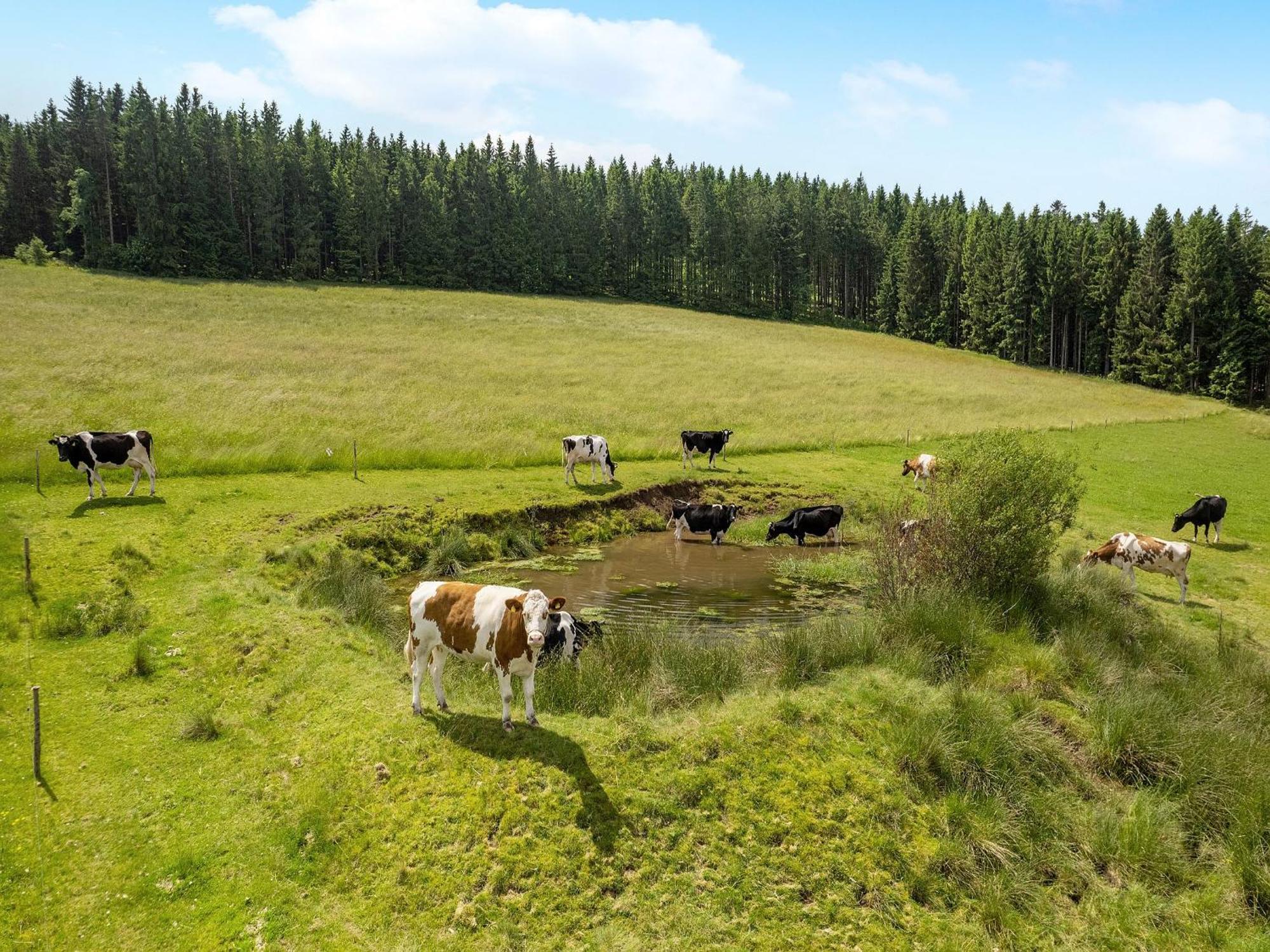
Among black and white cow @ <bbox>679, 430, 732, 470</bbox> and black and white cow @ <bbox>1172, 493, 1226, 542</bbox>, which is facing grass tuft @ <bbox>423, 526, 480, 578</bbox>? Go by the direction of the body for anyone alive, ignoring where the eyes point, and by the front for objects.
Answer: black and white cow @ <bbox>1172, 493, 1226, 542</bbox>

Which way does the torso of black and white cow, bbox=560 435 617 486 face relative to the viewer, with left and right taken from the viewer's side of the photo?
facing to the right of the viewer

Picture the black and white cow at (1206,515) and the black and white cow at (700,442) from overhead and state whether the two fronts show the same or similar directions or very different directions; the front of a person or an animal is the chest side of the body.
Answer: very different directions

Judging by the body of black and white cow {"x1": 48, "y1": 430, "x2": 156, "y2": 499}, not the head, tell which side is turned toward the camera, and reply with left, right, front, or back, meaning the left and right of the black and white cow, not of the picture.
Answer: left

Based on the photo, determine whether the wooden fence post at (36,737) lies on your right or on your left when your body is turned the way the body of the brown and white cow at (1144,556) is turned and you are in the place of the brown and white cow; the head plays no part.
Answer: on your left

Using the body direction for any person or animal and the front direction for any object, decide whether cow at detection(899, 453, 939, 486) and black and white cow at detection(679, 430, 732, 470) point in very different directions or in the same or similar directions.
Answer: very different directions

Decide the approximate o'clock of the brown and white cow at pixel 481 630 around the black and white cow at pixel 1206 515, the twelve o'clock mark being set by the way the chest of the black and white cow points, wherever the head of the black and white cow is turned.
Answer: The brown and white cow is roughly at 11 o'clock from the black and white cow.

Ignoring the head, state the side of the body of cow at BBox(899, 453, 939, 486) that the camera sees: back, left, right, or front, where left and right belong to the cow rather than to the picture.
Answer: left

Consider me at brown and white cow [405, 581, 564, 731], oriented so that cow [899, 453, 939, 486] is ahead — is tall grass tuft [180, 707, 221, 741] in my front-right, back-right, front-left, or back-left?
back-left

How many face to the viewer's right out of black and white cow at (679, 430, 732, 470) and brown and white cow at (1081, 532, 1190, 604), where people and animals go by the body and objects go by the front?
1

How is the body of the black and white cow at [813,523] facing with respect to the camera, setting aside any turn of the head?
to the viewer's left

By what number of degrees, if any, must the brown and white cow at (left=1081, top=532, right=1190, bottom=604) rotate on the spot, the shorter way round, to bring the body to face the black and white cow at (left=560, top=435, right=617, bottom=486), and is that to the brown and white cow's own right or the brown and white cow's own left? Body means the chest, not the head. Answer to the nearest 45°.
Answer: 0° — it already faces it

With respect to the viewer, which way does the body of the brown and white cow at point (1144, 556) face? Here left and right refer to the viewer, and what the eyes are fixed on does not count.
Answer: facing to the left of the viewer
